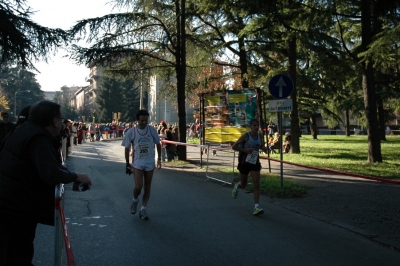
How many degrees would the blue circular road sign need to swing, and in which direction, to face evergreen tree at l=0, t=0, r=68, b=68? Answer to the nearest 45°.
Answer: approximately 90° to its right

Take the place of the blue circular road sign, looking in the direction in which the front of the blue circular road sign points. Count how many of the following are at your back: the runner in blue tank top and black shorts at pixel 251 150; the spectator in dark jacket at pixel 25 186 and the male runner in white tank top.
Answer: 0

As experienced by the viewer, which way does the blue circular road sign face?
facing the viewer

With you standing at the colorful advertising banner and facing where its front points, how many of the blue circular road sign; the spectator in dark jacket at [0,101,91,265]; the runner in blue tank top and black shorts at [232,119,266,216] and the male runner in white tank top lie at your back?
0

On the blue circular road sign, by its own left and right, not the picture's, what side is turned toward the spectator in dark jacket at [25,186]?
front

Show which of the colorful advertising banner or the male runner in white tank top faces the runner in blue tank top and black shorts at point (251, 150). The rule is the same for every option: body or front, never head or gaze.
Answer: the colorful advertising banner

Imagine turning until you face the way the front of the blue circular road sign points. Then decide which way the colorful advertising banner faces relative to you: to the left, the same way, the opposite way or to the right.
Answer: the same way

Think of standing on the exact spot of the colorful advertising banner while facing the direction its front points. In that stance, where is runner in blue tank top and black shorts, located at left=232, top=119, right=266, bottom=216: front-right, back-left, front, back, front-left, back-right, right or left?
front

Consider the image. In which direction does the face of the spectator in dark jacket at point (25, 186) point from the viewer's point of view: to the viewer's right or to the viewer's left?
to the viewer's right

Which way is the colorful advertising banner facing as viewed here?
toward the camera

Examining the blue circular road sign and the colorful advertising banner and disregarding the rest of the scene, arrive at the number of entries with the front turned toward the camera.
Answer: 2

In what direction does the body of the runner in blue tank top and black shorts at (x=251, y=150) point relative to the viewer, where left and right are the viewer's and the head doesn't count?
facing the viewer and to the right of the viewer

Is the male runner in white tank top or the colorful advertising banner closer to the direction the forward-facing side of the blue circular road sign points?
the male runner in white tank top

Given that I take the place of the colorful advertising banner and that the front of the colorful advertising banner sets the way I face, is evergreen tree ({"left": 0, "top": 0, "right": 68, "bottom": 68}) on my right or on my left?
on my right

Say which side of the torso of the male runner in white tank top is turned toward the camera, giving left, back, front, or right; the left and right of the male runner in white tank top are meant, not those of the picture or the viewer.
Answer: front

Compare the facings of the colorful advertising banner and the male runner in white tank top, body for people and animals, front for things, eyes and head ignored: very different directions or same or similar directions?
same or similar directions
